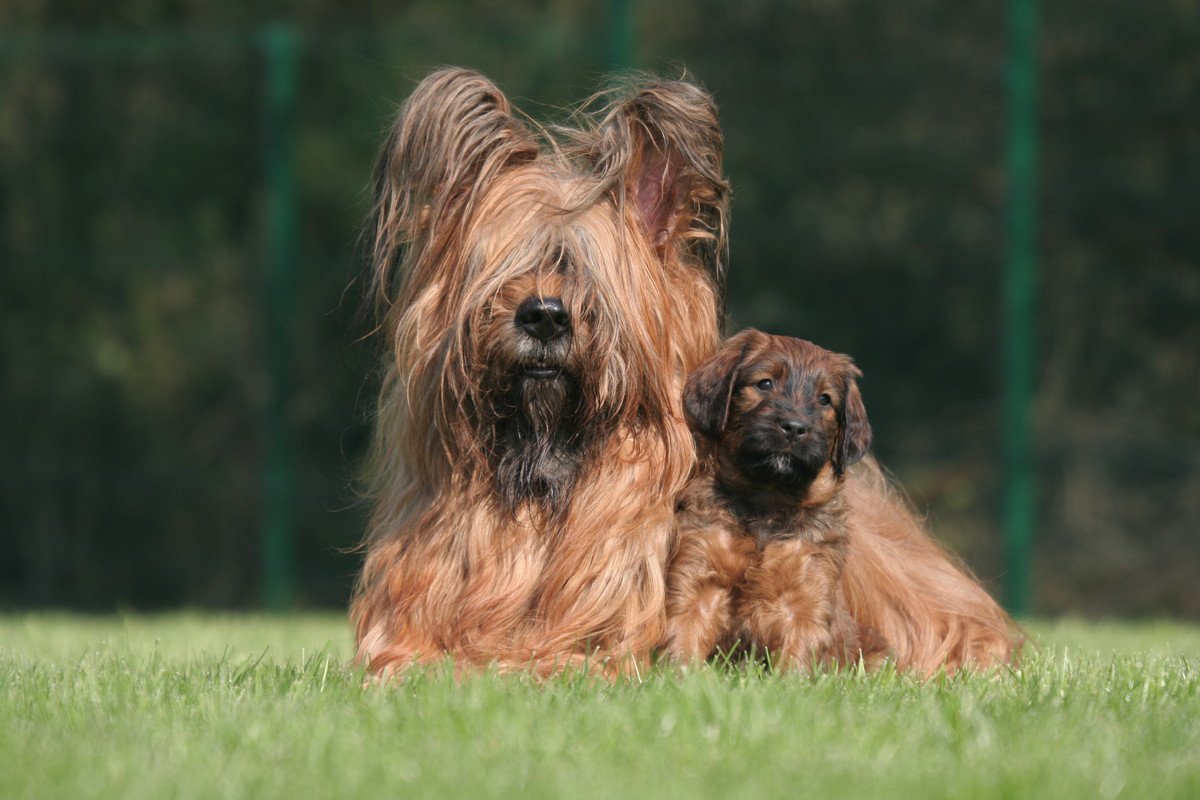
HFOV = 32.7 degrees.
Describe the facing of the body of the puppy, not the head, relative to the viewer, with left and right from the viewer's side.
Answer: facing the viewer

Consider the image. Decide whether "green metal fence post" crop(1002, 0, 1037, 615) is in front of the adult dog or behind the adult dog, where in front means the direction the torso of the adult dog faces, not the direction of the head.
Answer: behind

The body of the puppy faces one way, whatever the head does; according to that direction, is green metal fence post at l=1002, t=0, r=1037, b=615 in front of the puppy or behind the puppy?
behind

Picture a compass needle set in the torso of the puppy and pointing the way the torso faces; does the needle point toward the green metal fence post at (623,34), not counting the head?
no

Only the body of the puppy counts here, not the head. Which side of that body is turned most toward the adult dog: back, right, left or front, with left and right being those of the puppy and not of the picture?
right

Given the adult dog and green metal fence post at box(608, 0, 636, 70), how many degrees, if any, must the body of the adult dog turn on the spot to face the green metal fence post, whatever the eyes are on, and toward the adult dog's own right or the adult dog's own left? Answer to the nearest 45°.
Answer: approximately 135° to the adult dog's own right

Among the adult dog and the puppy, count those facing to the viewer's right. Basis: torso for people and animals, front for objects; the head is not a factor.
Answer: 0

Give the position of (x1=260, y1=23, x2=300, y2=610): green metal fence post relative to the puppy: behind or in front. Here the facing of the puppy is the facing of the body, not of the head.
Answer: behind

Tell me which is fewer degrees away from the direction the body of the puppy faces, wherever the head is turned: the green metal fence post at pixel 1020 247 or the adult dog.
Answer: the adult dog

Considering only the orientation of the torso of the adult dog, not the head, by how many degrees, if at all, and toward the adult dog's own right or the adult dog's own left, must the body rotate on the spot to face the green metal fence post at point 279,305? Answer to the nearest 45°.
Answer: approximately 135° to the adult dog's own right

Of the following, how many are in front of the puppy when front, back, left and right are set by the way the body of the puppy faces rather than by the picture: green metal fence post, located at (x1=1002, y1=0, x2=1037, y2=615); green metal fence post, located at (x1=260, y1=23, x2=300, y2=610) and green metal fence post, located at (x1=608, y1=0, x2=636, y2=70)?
0
